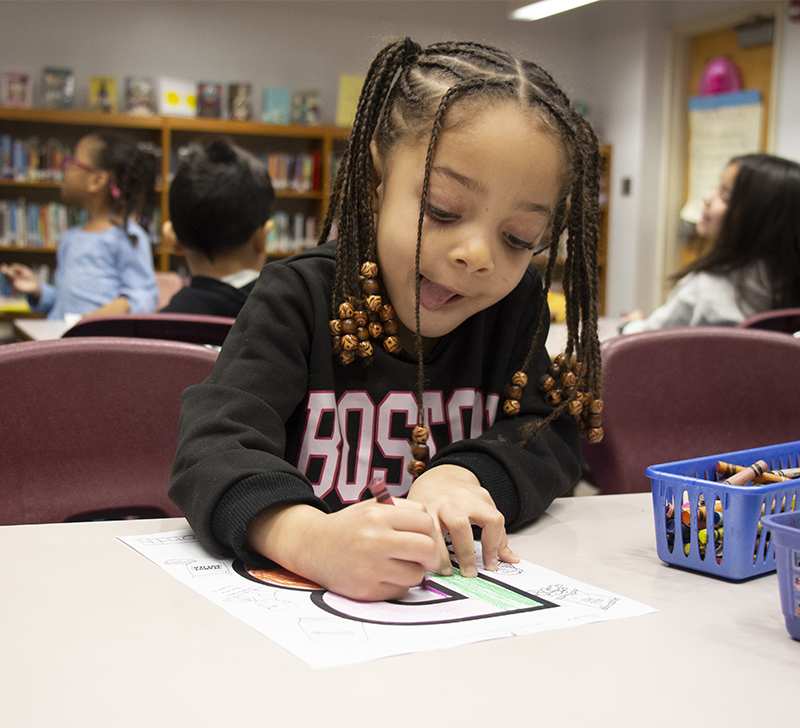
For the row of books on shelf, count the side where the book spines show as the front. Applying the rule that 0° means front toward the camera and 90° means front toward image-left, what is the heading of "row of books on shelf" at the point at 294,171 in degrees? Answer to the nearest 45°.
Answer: approximately 0°

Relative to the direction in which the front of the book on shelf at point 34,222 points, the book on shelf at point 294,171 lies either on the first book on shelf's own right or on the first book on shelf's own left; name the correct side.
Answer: on the first book on shelf's own left

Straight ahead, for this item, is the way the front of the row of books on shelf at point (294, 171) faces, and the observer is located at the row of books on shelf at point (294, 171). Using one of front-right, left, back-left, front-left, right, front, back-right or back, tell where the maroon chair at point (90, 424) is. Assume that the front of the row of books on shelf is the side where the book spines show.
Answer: front

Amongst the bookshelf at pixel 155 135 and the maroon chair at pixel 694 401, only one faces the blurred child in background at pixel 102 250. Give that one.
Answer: the bookshelf

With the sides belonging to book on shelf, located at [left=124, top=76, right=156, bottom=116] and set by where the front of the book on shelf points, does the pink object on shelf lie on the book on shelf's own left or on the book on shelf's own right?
on the book on shelf's own left

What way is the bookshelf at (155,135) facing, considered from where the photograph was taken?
facing the viewer

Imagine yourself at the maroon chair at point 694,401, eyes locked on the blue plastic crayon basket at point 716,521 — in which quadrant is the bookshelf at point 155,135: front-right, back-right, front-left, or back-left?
back-right

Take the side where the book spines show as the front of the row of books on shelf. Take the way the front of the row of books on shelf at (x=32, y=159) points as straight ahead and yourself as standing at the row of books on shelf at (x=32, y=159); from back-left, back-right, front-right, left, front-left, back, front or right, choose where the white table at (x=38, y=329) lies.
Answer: front

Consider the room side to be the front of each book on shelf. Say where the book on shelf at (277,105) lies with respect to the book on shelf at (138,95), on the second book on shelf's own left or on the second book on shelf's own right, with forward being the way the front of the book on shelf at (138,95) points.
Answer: on the second book on shelf's own left

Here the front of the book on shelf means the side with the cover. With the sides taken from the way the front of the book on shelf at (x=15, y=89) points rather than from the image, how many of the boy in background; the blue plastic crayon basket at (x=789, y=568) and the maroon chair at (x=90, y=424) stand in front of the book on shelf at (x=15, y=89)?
3

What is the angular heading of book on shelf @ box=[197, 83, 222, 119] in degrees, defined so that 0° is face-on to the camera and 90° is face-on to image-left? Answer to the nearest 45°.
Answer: approximately 0°

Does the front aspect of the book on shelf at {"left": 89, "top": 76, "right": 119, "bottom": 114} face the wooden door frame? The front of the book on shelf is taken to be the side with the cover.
no

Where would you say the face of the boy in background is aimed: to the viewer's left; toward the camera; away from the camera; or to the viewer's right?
away from the camera

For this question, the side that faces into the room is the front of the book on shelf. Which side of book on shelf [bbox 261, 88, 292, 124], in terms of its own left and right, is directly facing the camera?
front

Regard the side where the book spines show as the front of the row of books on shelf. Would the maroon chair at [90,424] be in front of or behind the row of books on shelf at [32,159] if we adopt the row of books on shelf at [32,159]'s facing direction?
in front

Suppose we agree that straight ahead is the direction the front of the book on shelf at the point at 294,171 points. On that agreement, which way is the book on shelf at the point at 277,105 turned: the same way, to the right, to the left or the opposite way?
the same way

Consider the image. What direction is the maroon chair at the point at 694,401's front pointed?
toward the camera

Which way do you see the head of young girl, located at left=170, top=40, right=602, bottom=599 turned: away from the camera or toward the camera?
toward the camera
